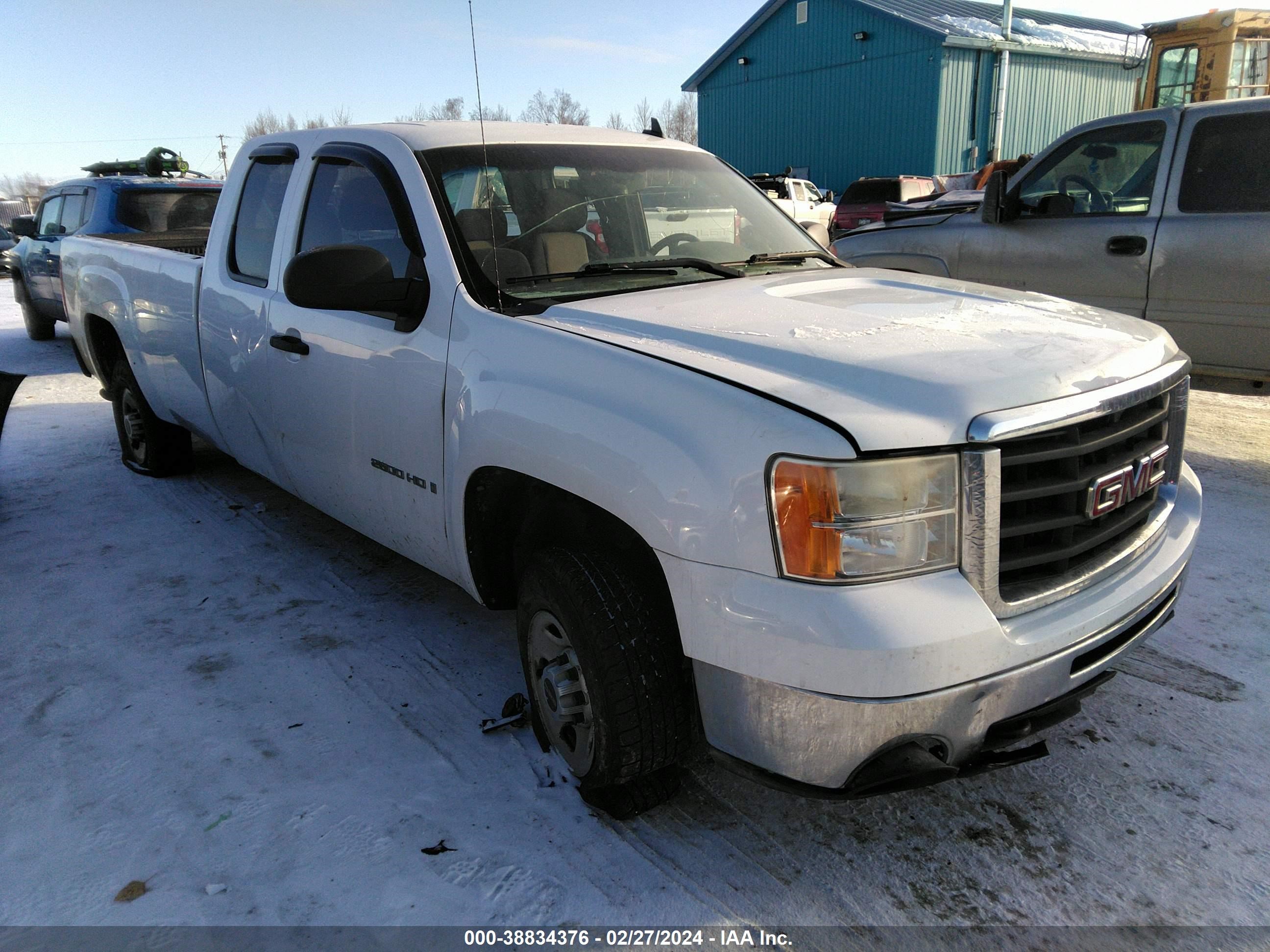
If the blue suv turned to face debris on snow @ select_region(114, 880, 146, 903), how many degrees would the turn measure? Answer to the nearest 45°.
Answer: approximately 135° to its left

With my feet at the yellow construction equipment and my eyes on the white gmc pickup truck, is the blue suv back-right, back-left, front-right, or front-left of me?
front-right

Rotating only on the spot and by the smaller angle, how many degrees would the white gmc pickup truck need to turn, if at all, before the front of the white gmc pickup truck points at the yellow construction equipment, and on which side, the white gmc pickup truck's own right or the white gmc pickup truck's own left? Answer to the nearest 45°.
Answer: approximately 90° to the white gmc pickup truck's own left

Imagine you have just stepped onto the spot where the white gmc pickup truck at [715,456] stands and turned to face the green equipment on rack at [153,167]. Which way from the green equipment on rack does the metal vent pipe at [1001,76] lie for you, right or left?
right

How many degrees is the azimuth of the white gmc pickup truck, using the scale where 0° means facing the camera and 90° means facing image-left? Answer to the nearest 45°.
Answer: approximately 315°

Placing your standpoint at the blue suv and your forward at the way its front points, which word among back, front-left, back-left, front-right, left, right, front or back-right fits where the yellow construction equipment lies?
back-right

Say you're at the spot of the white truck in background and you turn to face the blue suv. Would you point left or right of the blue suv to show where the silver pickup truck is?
left

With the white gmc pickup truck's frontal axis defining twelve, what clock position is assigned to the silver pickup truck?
The silver pickup truck is roughly at 9 o'clock from the white gmc pickup truck.

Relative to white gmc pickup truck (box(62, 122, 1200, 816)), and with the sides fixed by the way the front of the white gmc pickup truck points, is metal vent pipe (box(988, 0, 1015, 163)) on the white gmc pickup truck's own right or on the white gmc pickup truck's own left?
on the white gmc pickup truck's own left

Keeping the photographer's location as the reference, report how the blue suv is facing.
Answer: facing away from the viewer and to the left of the viewer

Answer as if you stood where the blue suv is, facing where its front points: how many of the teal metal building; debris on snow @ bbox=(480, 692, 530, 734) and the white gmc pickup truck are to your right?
1

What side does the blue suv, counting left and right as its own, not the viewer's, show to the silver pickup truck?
back

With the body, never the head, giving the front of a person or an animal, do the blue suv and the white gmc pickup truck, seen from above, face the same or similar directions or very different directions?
very different directions
